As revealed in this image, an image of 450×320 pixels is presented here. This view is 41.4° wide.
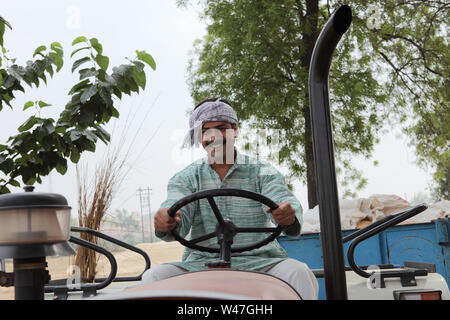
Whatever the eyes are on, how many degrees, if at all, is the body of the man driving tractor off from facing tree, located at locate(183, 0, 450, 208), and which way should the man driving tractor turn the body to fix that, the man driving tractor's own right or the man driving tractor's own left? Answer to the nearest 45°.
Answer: approximately 180°

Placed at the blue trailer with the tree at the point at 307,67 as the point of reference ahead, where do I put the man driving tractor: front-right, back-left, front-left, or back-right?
back-left

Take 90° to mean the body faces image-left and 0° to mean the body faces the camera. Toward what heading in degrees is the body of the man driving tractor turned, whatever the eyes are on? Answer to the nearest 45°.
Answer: approximately 0°

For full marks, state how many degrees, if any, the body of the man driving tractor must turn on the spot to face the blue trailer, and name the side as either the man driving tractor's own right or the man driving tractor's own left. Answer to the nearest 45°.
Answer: approximately 135° to the man driving tractor's own left

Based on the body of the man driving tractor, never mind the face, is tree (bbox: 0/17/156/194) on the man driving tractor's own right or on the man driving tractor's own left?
on the man driving tractor's own right
